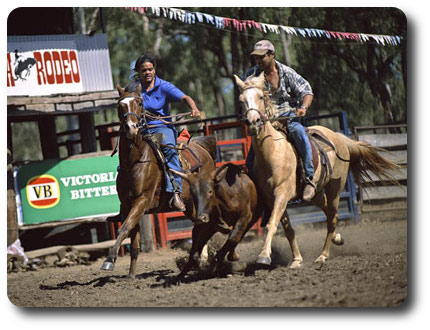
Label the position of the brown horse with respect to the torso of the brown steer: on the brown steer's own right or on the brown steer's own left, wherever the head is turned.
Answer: on the brown steer's own right

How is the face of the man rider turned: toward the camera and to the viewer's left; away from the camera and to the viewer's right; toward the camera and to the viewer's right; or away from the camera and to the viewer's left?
toward the camera and to the viewer's left

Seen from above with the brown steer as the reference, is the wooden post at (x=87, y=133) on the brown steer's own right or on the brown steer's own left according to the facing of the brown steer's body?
on the brown steer's own right

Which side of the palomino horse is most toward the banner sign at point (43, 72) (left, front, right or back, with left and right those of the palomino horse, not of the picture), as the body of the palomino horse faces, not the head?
right

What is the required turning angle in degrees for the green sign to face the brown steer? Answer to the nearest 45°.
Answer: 0° — it already faces it

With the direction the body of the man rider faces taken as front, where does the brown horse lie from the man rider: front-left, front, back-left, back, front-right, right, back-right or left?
front-right

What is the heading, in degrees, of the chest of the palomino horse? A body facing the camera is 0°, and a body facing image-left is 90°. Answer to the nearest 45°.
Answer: approximately 45°

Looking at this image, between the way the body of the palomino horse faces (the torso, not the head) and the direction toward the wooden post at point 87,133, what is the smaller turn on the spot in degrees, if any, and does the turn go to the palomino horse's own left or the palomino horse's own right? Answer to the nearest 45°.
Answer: approximately 90° to the palomino horse's own right

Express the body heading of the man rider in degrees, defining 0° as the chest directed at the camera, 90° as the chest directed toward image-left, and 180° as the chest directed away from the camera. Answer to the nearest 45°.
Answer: approximately 45°

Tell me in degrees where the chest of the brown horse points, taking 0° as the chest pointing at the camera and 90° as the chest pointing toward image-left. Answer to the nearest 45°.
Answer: approximately 45°

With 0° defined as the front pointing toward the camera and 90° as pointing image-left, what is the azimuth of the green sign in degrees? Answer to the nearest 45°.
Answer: approximately 0°
